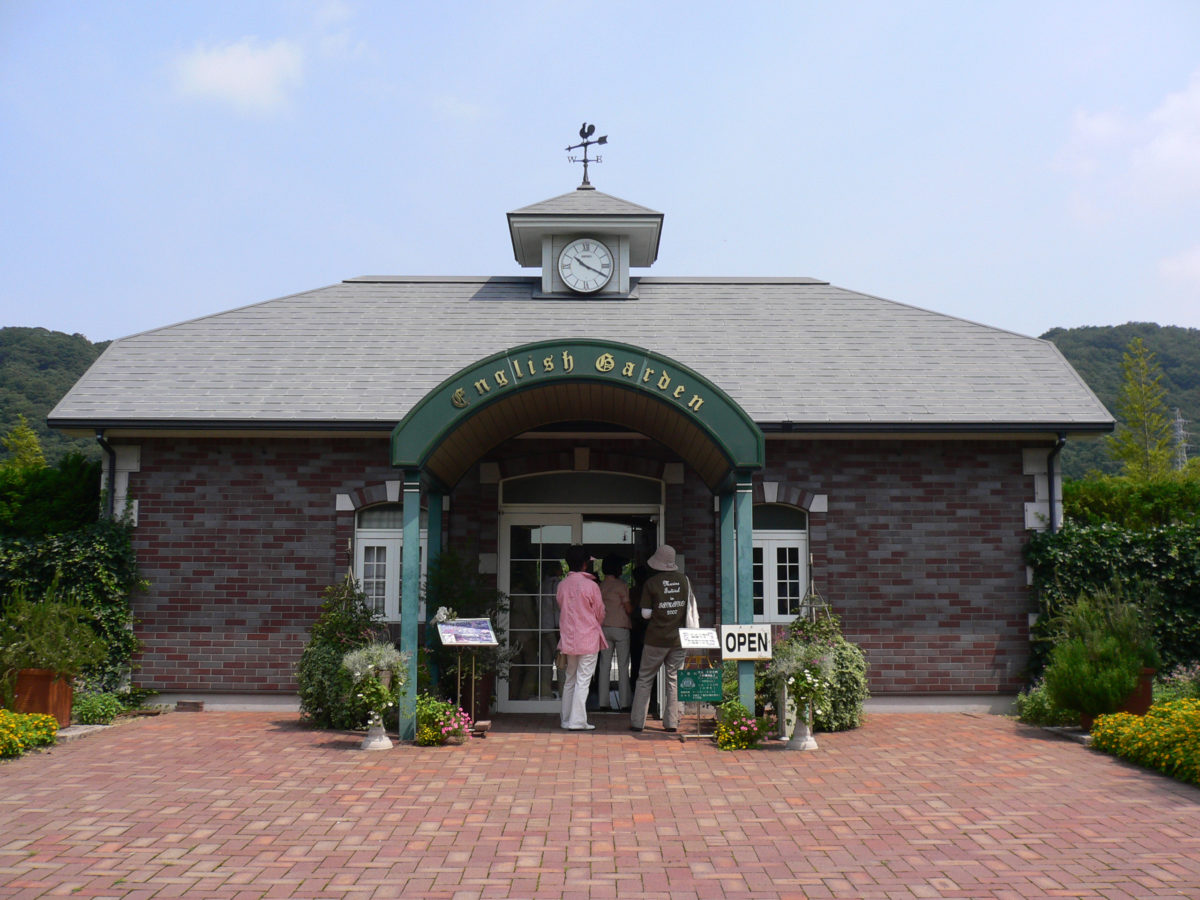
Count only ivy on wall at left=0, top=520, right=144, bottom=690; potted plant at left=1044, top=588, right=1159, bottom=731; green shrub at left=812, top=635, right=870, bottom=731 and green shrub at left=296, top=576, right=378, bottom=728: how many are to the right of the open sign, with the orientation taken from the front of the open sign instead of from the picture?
2

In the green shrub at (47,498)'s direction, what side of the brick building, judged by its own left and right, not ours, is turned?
right

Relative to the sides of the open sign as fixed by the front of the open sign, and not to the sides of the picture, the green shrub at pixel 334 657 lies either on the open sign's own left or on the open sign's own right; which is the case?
on the open sign's own right

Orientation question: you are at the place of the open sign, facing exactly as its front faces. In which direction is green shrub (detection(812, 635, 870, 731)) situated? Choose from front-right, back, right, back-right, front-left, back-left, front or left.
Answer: back-left

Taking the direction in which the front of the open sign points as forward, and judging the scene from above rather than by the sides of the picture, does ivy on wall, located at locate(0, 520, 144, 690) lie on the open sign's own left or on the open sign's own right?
on the open sign's own right

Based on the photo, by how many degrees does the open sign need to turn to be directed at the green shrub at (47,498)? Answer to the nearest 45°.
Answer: approximately 90° to its right

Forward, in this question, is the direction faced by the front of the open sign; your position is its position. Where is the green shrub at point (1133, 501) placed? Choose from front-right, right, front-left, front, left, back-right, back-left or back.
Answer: back-left

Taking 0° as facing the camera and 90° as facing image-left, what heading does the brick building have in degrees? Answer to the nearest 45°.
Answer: approximately 0°

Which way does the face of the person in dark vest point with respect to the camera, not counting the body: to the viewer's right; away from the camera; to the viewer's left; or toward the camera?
away from the camera

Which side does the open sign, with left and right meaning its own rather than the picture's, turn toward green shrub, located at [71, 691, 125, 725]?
right

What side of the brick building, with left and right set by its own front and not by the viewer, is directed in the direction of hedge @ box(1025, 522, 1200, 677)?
left

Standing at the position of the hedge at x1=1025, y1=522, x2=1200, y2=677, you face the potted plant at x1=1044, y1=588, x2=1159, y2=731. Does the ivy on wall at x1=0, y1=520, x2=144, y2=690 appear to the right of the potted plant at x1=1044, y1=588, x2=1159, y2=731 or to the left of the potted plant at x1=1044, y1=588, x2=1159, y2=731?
right
